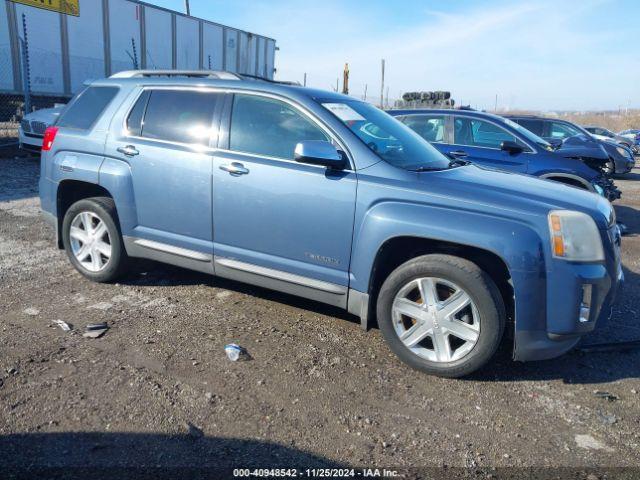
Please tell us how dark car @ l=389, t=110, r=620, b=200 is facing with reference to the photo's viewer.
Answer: facing to the right of the viewer

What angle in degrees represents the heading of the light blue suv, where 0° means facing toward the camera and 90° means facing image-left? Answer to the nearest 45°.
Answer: approximately 315°

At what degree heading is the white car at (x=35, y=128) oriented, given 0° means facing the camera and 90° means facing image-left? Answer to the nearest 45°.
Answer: approximately 45°

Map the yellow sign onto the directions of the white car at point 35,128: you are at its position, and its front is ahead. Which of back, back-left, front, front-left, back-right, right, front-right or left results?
back-right

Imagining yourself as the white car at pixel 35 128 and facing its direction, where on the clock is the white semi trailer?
The white semi trailer is roughly at 5 o'clock from the white car.

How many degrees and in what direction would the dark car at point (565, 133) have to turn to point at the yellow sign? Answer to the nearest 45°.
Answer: approximately 135° to its right

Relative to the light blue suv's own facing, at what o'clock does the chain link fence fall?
The chain link fence is roughly at 6 o'clock from the light blue suv.

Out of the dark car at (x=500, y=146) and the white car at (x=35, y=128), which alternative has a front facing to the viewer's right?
the dark car

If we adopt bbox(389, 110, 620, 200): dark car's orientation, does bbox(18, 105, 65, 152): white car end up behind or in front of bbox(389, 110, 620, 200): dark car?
behind

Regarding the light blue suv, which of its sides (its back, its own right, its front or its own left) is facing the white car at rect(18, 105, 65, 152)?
back

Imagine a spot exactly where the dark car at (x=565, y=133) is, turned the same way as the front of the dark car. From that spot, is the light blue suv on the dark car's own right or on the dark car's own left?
on the dark car's own right
